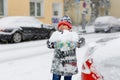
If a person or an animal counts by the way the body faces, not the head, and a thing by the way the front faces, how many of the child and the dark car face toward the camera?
1

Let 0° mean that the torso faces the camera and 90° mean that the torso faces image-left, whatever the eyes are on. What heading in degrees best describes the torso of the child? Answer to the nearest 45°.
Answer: approximately 0°

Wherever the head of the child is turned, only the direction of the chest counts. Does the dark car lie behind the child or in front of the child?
behind
